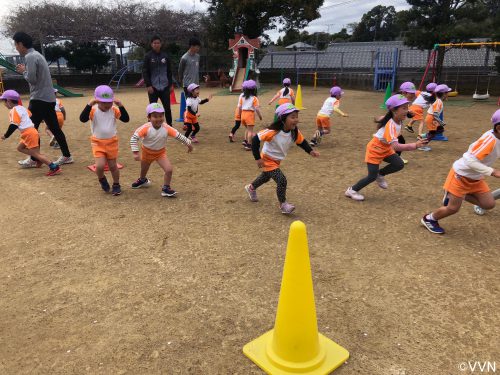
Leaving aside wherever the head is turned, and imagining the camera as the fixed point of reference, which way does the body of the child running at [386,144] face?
to the viewer's right

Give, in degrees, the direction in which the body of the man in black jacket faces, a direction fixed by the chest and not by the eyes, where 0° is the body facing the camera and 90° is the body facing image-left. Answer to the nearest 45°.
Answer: approximately 0°

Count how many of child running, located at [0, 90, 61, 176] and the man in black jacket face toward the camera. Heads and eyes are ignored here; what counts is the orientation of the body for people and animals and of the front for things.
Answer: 1

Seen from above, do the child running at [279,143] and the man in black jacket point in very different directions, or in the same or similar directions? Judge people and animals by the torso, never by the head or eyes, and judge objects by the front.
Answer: same or similar directions

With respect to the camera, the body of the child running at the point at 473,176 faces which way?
to the viewer's right

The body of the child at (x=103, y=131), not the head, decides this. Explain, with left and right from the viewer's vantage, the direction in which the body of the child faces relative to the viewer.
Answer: facing the viewer

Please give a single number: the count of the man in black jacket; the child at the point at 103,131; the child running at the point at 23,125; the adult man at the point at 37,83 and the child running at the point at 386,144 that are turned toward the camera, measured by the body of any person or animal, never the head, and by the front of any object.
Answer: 2

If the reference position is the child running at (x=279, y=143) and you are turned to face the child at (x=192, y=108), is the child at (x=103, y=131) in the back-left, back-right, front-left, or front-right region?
front-left

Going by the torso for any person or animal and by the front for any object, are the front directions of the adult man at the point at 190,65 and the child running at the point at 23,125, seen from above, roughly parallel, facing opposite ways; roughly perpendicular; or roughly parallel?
roughly perpendicular

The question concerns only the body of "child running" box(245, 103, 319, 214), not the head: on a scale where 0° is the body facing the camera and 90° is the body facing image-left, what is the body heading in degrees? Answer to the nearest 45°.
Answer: approximately 315°
